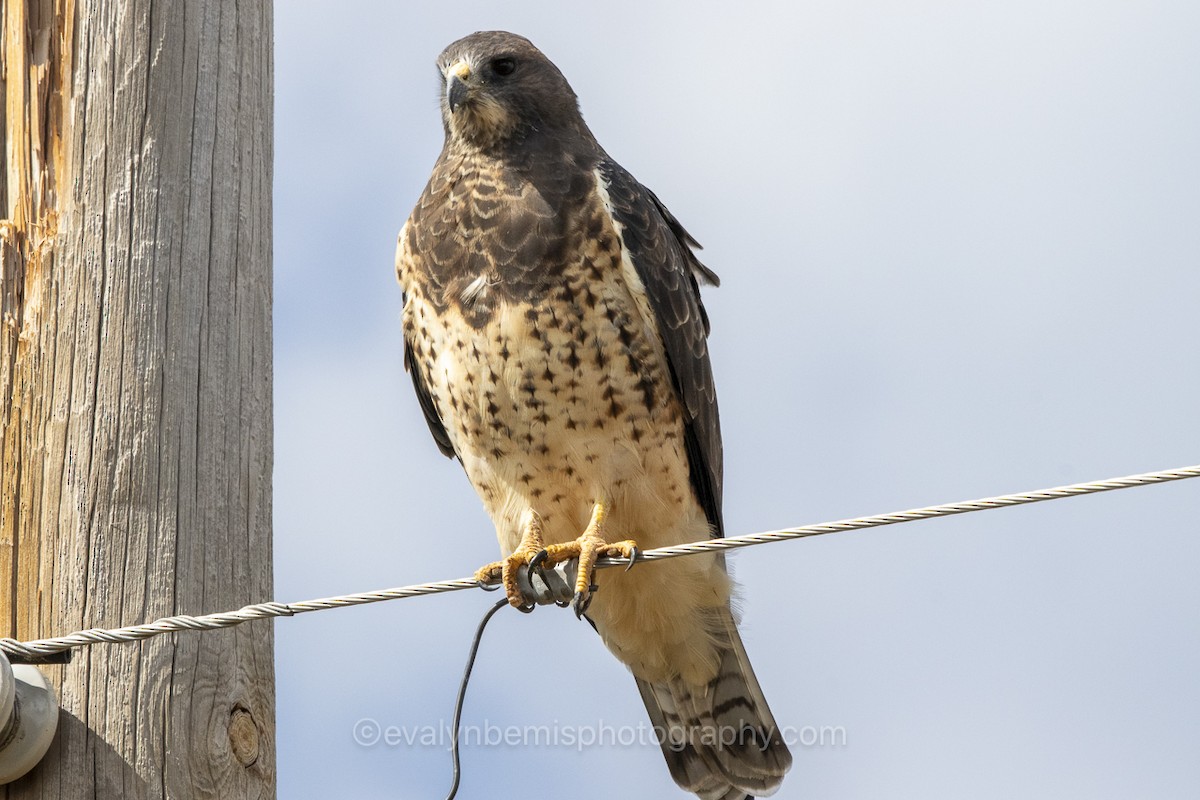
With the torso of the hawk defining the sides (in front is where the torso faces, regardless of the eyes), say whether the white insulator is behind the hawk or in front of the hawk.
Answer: in front

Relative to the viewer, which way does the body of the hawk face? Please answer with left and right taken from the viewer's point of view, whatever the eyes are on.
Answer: facing the viewer and to the left of the viewer

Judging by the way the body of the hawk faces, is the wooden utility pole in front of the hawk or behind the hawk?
in front
